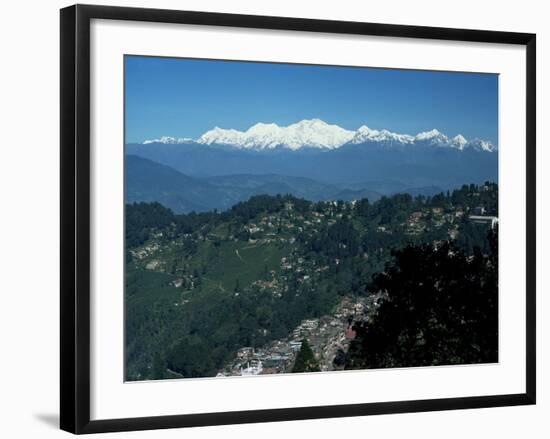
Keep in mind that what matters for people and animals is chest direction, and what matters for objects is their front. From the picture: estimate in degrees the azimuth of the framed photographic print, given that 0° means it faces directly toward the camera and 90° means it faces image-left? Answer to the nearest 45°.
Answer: approximately 315°
